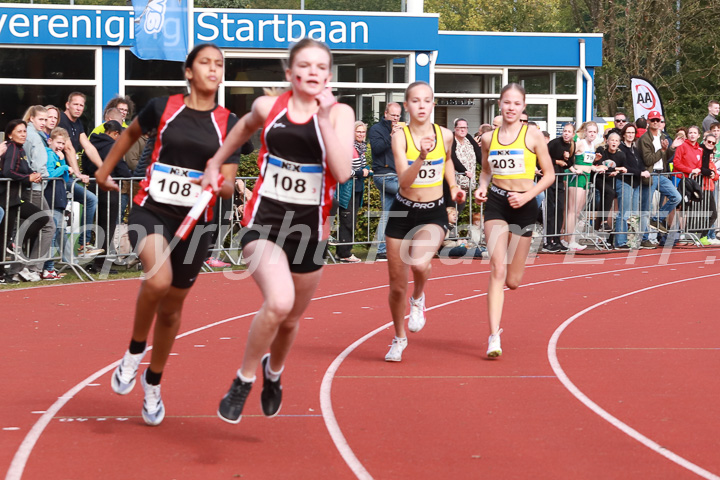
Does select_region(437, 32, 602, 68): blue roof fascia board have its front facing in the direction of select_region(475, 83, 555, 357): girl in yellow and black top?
yes

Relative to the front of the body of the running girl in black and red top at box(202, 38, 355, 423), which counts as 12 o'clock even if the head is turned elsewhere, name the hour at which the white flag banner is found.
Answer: The white flag banner is roughly at 7 o'clock from the running girl in black and red top.

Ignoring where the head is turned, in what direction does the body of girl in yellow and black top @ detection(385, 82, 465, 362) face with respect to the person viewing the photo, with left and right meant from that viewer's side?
facing the viewer

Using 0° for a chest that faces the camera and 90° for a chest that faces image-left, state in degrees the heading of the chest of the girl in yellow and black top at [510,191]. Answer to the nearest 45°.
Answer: approximately 0°

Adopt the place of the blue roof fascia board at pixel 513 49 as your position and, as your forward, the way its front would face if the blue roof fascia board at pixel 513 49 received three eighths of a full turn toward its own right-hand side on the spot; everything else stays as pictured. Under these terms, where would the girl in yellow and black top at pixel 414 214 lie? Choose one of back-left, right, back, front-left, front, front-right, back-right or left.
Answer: back-left

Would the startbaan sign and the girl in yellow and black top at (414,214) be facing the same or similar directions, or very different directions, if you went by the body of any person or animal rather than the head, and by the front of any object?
same or similar directions

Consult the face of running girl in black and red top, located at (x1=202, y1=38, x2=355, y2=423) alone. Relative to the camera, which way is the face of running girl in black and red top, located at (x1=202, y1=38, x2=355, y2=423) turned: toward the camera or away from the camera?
toward the camera

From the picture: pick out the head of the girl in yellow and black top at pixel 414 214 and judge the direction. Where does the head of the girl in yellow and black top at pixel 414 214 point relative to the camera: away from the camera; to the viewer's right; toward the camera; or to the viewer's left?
toward the camera

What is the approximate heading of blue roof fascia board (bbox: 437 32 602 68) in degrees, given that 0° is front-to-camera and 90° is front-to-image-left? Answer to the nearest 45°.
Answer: approximately 0°

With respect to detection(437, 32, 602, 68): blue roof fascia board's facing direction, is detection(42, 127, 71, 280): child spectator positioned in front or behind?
in front

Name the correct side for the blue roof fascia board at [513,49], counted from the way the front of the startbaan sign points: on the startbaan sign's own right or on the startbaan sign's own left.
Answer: on the startbaan sign's own left

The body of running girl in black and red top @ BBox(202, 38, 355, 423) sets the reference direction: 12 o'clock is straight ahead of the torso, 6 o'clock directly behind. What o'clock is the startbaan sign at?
The startbaan sign is roughly at 6 o'clock from the running girl in black and red top.

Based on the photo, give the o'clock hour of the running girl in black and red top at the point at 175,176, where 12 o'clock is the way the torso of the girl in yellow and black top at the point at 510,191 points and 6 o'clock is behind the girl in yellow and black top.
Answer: The running girl in black and red top is roughly at 1 o'clock from the girl in yellow and black top.

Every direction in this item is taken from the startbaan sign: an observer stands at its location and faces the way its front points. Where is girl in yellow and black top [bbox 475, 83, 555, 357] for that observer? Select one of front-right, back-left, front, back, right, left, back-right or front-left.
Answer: front

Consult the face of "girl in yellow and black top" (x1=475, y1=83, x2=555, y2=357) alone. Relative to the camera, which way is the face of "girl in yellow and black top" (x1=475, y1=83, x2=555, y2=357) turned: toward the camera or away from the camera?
toward the camera

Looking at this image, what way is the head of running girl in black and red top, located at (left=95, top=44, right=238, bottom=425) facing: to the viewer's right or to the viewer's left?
to the viewer's right

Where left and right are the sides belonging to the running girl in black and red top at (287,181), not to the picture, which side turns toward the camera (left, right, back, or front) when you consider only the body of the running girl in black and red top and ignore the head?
front

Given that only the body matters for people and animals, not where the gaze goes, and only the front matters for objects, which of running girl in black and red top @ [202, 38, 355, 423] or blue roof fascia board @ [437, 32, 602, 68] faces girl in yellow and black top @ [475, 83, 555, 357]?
the blue roof fascia board
